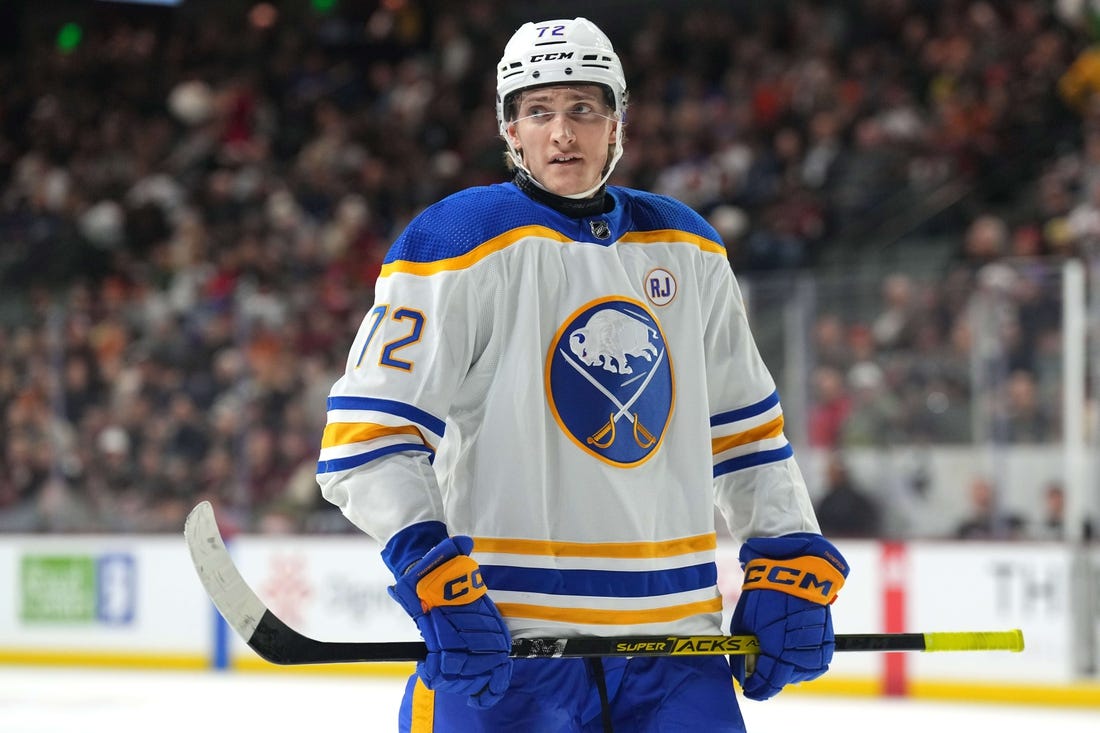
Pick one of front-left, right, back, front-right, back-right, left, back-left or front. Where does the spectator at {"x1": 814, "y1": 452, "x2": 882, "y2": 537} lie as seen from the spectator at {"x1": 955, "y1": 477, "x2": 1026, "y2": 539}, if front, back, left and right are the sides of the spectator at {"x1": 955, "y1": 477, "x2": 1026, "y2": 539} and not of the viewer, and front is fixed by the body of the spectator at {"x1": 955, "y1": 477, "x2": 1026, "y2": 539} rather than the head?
right

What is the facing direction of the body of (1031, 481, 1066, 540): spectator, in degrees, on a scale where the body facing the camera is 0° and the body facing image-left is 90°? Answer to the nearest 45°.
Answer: approximately 0°

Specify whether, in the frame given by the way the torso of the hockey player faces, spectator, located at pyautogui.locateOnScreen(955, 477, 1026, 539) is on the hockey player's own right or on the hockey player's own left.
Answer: on the hockey player's own left

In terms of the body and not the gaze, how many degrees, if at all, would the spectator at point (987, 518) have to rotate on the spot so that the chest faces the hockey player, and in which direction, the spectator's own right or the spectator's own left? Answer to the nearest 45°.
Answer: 0° — they already face them

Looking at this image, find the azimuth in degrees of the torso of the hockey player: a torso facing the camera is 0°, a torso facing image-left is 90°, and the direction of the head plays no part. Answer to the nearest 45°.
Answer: approximately 315°

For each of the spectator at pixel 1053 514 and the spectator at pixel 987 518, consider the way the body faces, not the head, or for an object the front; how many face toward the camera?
2
